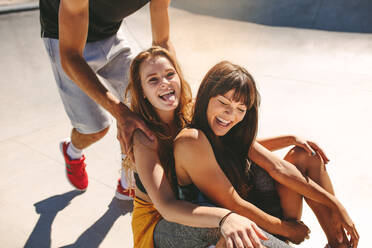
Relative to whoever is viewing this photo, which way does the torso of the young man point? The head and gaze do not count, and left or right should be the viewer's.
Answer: facing the viewer and to the right of the viewer

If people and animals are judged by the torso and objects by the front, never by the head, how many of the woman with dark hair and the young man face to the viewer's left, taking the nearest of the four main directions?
0

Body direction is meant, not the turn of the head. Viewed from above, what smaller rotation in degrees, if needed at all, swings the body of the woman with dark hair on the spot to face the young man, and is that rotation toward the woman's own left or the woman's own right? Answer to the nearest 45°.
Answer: approximately 135° to the woman's own right

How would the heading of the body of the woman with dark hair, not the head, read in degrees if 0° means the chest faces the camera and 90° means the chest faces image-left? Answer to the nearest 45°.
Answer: approximately 315°

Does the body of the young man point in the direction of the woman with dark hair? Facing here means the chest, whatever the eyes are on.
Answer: yes

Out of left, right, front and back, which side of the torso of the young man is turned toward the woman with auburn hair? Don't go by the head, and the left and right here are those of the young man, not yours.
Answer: front
